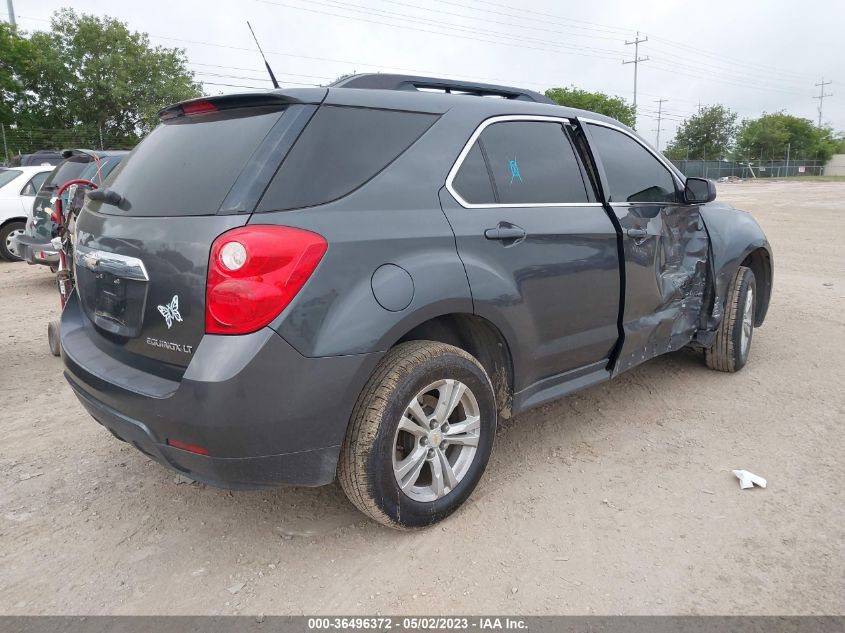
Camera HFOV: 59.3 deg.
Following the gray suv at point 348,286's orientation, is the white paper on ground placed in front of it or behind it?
in front

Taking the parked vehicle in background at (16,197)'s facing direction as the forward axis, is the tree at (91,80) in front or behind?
in front

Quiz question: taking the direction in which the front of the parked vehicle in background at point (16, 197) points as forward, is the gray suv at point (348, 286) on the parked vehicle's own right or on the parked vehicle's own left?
on the parked vehicle's own right

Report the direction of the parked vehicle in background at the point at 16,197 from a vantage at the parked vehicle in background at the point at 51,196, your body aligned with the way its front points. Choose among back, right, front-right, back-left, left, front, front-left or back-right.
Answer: front-left

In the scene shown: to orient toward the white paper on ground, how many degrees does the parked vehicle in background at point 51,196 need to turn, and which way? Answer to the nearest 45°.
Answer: approximately 135° to its right

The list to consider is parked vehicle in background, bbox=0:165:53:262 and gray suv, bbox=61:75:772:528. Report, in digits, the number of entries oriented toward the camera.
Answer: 0

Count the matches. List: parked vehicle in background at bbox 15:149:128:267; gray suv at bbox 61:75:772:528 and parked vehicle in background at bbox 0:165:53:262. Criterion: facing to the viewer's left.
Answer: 0

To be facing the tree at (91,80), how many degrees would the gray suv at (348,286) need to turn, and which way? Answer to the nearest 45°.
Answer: approximately 90° to its left

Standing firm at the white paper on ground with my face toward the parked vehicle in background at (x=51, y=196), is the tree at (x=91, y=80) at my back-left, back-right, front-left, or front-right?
front-right

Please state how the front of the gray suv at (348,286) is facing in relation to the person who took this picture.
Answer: facing away from the viewer and to the right of the viewer

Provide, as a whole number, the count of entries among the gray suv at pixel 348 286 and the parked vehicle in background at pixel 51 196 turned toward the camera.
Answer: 0

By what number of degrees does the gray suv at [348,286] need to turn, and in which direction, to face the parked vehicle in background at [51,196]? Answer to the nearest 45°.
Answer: approximately 90° to its left

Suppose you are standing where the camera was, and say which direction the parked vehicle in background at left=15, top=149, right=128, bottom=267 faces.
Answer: facing away from the viewer and to the right of the viewer

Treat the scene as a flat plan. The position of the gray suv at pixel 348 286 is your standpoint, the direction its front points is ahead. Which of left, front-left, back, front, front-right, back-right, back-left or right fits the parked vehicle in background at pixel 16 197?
left

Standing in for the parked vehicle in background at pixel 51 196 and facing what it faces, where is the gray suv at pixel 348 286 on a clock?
The gray suv is roughly at 4 o'clock from the parked vehicle in background.
